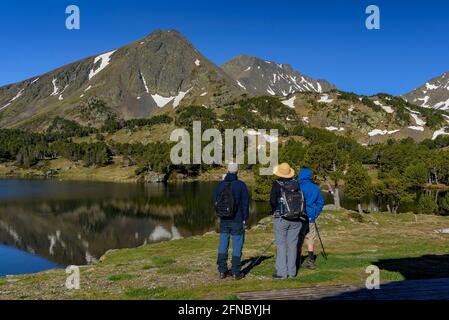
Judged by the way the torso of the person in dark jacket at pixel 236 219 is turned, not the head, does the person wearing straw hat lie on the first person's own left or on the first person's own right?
on the first person's own right

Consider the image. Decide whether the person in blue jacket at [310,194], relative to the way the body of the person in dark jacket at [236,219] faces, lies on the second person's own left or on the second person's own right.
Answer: on the second person's own right

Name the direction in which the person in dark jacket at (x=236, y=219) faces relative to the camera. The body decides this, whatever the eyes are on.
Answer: away from the camera
